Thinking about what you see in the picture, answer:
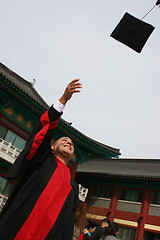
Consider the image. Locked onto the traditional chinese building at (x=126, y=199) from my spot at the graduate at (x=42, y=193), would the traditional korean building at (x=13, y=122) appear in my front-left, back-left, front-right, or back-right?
front-left

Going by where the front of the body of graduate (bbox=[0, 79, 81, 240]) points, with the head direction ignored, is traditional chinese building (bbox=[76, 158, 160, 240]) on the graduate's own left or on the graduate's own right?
on the graduate's own left

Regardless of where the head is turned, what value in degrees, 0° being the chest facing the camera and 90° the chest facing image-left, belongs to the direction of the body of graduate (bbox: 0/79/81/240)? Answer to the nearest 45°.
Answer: approximately 315°

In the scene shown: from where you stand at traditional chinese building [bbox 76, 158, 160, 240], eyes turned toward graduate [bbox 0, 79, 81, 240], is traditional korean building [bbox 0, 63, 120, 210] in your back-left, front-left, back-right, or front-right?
front-right

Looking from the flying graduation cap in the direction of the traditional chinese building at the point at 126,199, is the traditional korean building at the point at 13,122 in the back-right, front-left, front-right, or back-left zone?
front-left

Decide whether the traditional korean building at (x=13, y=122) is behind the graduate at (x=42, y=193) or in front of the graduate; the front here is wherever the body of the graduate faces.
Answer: behind

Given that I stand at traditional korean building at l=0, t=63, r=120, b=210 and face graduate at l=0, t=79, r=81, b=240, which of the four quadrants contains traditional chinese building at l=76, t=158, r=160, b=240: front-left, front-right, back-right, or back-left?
back-left

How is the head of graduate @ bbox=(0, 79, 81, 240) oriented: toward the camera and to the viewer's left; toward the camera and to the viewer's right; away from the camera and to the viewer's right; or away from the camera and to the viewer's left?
toward the camera and to the viewer's right
